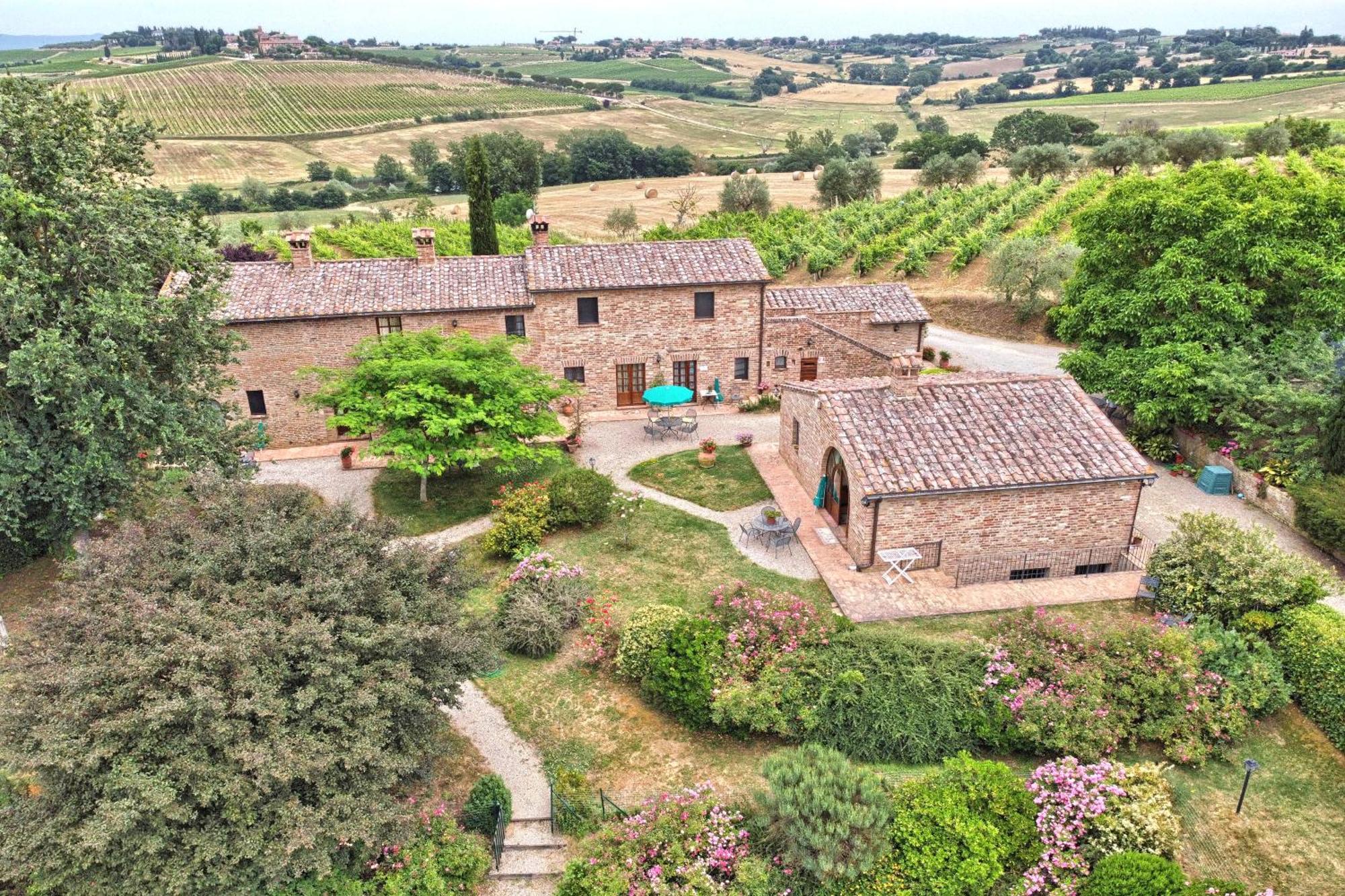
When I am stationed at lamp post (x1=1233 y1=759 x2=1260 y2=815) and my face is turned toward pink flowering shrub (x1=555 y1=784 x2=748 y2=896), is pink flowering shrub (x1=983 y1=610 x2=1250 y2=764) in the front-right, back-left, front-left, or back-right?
front-right

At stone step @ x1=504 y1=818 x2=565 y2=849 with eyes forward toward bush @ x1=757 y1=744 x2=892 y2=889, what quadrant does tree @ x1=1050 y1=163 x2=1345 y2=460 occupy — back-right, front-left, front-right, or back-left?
front-left

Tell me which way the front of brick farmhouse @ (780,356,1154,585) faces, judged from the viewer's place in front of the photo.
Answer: facing to the left of the viewer

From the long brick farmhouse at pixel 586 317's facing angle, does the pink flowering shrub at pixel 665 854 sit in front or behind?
in front

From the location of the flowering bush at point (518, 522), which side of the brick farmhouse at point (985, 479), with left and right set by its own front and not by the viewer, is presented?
front

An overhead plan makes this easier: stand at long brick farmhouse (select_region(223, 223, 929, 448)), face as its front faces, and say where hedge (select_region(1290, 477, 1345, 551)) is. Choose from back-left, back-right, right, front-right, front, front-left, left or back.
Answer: front-left

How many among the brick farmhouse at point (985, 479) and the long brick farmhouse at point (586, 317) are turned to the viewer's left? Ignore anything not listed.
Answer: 1

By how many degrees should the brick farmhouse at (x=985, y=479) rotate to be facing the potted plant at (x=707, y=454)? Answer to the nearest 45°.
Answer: approximately 45° to its right

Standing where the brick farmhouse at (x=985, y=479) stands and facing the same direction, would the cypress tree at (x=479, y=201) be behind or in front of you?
in front

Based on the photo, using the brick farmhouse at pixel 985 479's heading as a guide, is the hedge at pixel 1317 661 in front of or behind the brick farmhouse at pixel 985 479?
behind

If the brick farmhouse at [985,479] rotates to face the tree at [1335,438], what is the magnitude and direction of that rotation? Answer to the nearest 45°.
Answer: approximately 135° to its right

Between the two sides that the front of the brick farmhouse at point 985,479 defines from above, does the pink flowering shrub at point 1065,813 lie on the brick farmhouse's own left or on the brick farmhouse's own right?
on the brick farmhouse's own left

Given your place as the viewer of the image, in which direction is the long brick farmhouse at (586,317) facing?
facing the viewer

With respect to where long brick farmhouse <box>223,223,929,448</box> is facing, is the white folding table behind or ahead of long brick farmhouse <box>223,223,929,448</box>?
ahead
